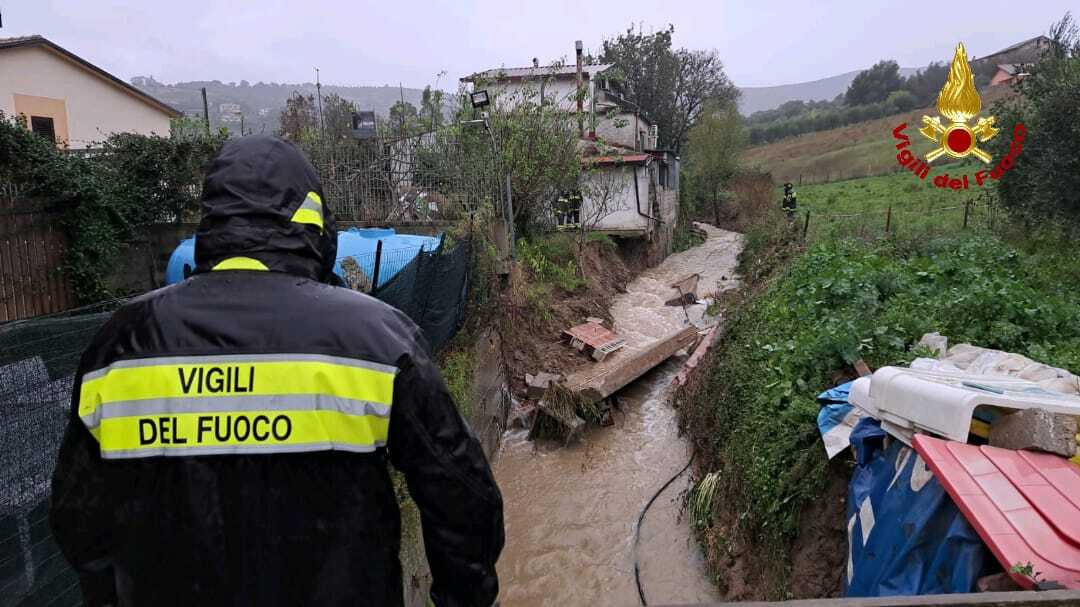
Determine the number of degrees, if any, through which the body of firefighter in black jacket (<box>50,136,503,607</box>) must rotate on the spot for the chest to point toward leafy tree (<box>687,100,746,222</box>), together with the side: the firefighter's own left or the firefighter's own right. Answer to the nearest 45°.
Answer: approximately 45° to the firefighter's own right

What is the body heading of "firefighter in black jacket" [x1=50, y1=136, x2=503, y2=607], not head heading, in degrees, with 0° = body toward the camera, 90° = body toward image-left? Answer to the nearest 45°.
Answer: approximately 180°

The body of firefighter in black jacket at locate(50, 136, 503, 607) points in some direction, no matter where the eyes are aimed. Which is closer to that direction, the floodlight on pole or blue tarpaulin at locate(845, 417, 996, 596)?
the floodlight on pole

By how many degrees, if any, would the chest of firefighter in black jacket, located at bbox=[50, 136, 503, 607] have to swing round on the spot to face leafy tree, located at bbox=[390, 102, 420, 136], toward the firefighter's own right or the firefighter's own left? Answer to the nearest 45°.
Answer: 0° — they already face it
